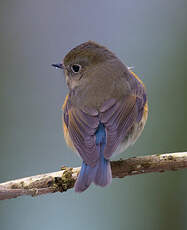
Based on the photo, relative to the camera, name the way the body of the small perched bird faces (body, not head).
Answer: away from the camera
